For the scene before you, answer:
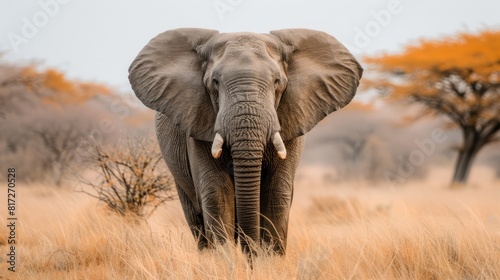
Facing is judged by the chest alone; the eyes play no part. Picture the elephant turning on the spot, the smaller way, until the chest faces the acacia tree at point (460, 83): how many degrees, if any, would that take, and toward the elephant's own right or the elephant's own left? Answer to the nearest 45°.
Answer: approximately 135° to the elephant's own left

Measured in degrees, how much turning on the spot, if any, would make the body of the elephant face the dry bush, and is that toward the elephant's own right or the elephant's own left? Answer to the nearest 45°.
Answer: approximately 135° to the elephant's own right

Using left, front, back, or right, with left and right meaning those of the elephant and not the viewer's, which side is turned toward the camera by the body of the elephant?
front
